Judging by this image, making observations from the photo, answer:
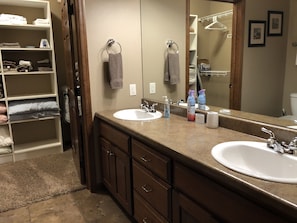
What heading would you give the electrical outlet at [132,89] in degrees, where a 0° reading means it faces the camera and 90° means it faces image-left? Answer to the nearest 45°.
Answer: approximately 0°

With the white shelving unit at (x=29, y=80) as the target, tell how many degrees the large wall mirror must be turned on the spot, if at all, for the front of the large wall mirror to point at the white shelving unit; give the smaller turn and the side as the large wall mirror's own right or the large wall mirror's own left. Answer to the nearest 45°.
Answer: approximately 90° to the large wall mirror's own right

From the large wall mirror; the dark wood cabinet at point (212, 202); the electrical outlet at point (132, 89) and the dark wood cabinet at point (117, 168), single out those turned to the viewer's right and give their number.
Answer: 0

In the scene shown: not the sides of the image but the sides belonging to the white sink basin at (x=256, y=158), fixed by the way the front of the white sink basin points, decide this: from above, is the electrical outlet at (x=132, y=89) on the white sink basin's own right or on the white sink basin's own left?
on the white sink basin's own right

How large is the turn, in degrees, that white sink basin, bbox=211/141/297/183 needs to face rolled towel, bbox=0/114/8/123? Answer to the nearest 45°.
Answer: approximately 45° to its right

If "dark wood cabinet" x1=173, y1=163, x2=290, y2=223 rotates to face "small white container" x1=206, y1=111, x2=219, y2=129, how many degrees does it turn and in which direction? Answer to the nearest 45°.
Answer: approximately 135° to its right

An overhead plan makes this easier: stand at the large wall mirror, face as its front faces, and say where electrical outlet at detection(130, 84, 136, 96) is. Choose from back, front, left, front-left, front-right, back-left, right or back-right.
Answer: right

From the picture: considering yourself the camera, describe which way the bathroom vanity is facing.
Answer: facing the viewer and to the left of the viewer

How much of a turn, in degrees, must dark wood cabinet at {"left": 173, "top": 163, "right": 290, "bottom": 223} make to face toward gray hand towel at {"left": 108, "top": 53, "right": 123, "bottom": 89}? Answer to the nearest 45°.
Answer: approximately 90° to its right
